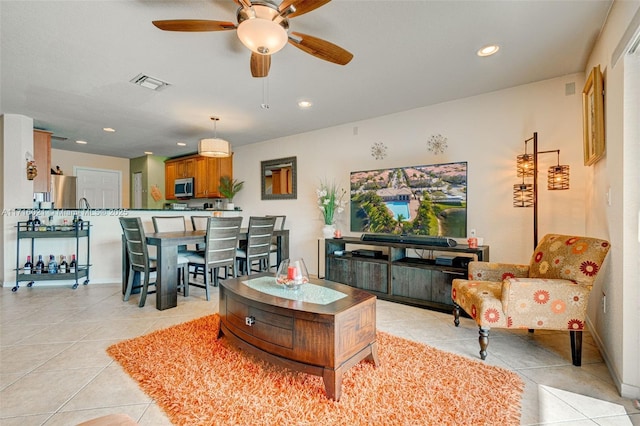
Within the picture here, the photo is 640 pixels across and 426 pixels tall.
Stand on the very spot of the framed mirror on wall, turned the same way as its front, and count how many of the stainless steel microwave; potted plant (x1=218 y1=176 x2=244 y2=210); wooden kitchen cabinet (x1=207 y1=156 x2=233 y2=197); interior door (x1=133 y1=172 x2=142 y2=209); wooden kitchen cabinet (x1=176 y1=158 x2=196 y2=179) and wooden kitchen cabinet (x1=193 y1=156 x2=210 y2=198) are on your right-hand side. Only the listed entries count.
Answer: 6

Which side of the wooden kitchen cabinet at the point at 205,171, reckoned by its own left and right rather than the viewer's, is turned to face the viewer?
front

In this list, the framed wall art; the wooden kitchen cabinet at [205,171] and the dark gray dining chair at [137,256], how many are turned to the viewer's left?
1

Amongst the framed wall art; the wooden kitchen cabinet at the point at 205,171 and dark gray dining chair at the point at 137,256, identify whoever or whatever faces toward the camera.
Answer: the wooden kitchen cabinet

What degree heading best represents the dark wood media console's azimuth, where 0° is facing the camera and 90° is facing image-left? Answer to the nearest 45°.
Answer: approximately 45°

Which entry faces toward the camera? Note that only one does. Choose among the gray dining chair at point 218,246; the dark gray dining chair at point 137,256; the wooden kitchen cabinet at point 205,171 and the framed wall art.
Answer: the wooden kitchen cabinet

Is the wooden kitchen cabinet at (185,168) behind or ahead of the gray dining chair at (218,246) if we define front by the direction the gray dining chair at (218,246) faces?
ahead

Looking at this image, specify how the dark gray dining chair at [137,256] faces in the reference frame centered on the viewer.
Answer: facing away from the viewer and to the right of the viewer

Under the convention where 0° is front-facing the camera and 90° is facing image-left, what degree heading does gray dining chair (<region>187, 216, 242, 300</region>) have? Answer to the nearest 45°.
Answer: approximately 135°

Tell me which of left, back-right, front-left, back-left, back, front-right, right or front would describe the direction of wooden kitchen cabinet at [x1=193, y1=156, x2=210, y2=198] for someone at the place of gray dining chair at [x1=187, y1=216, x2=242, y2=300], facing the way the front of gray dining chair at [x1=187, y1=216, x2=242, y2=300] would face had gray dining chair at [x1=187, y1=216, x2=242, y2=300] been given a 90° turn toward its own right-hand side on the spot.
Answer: front-left

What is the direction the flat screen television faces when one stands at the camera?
facing the viewer and to the left of the viewer

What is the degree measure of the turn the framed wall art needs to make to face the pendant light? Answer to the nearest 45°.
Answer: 0° — it already faces it

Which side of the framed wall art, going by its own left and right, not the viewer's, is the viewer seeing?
left

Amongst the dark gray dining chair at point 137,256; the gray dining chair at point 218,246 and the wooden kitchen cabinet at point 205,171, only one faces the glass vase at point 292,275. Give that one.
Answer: the wooden kitchen cabinet

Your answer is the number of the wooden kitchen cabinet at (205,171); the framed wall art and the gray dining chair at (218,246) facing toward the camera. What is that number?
1

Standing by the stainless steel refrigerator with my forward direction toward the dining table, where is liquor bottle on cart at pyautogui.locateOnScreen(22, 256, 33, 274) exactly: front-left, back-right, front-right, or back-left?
front-right

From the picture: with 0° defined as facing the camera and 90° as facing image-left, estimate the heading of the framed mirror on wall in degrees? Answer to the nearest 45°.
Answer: approximately 45°

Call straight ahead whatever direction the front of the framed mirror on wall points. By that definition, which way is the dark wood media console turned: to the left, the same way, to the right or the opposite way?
the same way

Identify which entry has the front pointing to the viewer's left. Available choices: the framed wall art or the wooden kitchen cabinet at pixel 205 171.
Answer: the framed wall art
